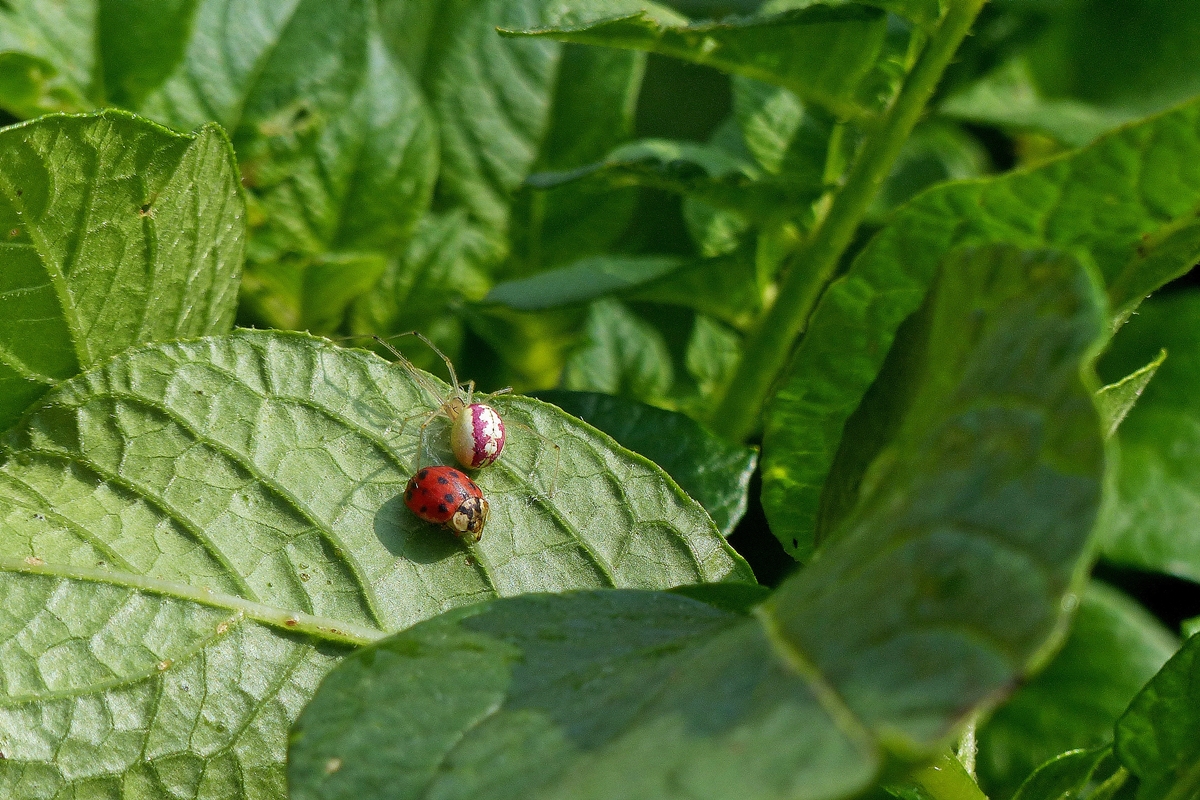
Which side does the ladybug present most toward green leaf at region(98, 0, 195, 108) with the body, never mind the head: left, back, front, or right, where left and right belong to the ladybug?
back

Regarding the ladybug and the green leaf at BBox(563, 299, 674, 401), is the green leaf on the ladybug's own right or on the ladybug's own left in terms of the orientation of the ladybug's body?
on the ladybug's own left

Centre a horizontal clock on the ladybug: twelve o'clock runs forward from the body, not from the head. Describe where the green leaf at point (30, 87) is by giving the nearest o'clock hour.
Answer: The green leaf is roughly at 6 o'clock from the ladybug.

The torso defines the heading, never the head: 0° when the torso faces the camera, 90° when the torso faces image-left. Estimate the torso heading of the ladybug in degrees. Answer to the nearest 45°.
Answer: approximately 315°
